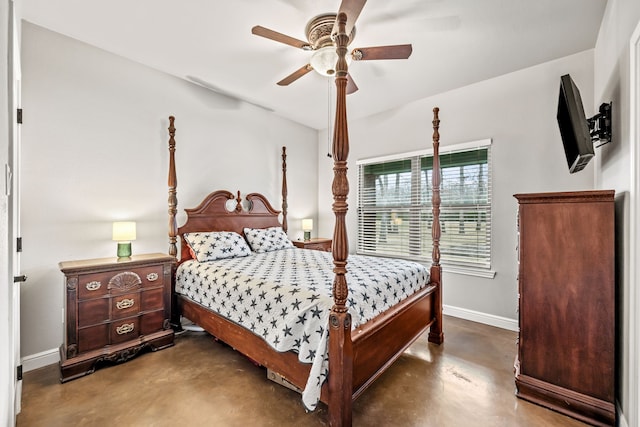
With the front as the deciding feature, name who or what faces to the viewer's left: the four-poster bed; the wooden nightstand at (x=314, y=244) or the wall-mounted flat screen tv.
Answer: the wall-mounted flat screen tv

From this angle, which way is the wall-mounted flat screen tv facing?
to the viewer's left

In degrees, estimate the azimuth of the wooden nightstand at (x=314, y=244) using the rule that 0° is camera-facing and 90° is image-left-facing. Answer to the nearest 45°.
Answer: approximately 315°

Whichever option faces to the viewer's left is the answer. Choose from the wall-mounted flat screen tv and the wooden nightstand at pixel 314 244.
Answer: the wall-mounted flat screen tv

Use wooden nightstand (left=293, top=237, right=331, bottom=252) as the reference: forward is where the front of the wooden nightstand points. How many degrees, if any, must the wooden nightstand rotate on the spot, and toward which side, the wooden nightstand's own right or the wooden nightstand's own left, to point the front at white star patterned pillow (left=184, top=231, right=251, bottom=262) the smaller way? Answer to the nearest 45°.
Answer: approximately 90° to the wooden nightstand's own right

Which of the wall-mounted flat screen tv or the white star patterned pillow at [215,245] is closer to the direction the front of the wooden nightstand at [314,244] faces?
the wall-mounted flat screen tv

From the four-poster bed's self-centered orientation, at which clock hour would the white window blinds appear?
The white window blinds is roughly at 9 o'clock from the four-poster bed.

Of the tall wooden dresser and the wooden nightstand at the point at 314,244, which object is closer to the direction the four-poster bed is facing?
the tall wooden dresser

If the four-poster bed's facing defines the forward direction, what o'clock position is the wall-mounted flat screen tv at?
The wall-mounted flat screen tv is roughly at 11 o'clock from the four-poster bed.
